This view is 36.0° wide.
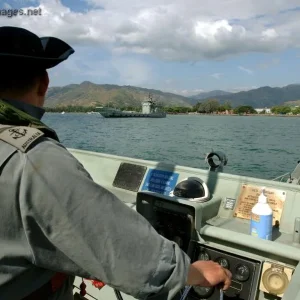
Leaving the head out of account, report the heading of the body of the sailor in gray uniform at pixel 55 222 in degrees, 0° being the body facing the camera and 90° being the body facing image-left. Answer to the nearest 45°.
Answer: approximately 225°

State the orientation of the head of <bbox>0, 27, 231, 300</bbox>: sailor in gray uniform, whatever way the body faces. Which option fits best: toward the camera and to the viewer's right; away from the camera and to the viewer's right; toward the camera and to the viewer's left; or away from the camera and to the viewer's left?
away from the camera and to the viewer's right

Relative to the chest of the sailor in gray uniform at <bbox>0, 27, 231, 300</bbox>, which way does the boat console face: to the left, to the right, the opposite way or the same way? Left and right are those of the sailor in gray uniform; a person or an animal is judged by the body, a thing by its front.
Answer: the opposite way

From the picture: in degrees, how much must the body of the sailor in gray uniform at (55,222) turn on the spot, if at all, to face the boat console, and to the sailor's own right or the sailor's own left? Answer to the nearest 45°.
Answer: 0° — they already face it

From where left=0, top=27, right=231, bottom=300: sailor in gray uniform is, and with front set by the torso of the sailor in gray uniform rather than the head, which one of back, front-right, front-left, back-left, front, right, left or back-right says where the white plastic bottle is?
front

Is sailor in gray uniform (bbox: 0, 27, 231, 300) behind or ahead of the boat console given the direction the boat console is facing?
ahead

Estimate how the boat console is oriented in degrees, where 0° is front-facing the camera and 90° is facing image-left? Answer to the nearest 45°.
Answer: approximately 45°
